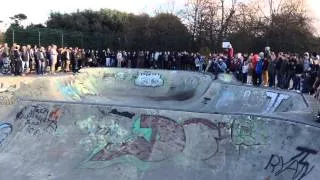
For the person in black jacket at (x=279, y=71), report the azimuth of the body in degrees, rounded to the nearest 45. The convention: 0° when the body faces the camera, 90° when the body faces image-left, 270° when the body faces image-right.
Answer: approximately 45°

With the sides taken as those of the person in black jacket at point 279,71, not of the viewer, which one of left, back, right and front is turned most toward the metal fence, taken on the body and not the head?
right

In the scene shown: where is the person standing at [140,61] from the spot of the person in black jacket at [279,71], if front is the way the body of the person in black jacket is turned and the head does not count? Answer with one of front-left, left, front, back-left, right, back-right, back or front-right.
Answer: right

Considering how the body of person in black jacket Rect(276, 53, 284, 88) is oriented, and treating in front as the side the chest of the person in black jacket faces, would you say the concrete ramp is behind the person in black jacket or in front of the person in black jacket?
in front

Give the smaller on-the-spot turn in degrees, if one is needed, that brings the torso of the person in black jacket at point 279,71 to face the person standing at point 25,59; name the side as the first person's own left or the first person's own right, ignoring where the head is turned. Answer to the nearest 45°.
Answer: approximately 45° to the first person's own right

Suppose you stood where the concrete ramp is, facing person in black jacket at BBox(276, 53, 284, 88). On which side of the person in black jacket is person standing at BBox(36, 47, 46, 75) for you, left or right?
left
